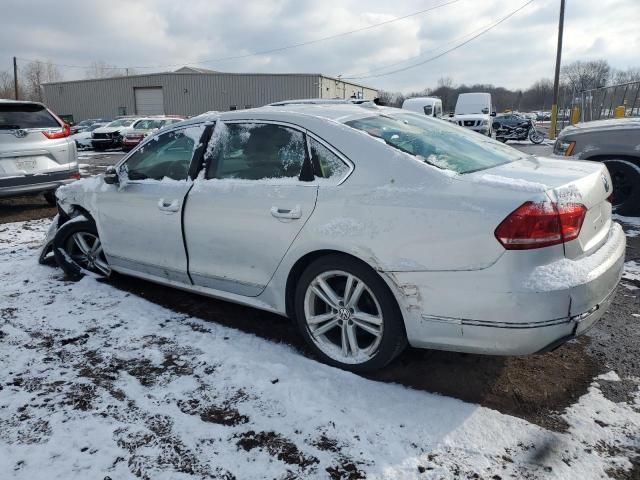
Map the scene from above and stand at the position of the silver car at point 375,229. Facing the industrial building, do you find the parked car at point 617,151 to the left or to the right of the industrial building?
right

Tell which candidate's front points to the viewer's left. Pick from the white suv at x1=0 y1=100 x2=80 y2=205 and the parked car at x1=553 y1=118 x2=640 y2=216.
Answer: the parked car

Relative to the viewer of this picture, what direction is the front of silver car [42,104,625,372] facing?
facing away from the viewer and to the left of the viewer

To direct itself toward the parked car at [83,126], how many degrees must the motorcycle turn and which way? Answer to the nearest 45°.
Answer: approximately 180°

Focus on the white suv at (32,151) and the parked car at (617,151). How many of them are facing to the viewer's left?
1

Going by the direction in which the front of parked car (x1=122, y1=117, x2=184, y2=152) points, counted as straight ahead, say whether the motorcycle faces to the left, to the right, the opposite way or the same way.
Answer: to the left

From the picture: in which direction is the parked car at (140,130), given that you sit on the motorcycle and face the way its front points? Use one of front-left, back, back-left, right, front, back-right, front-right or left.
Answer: back-right

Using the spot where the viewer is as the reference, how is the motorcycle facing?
facing to the right of the viewer

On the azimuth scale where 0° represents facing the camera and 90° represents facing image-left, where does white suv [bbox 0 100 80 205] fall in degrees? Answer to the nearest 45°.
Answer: approximately 180°

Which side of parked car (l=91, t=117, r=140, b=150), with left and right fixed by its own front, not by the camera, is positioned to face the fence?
left

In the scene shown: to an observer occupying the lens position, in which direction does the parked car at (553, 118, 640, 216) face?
facing to the left of the viewer

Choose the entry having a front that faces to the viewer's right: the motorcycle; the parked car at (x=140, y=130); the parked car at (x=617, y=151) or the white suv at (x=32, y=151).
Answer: the motorcycle
